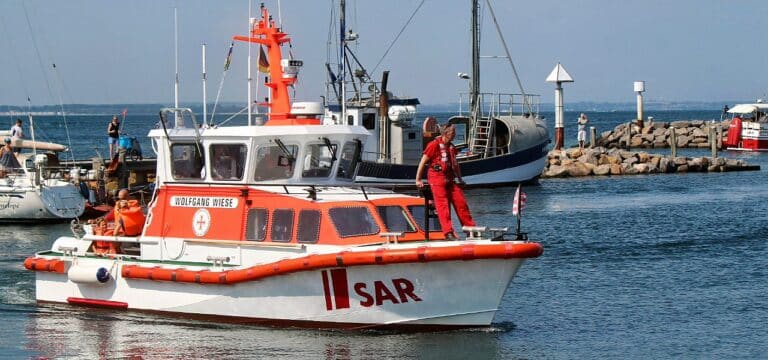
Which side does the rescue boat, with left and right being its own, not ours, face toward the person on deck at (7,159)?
back

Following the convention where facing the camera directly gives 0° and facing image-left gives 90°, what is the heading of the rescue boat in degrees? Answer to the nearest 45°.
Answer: approximately 315°

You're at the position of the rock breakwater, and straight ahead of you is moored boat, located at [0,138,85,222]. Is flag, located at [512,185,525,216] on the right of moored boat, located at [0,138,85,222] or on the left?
left
